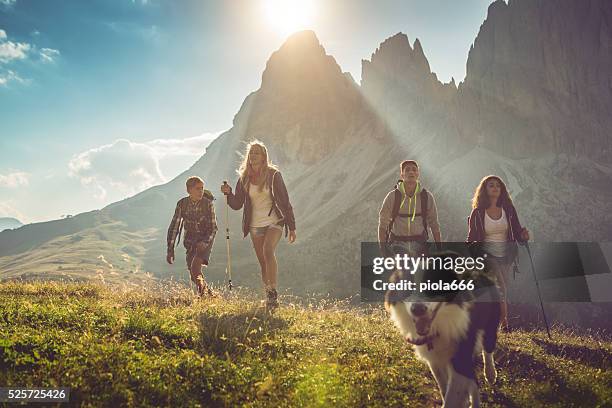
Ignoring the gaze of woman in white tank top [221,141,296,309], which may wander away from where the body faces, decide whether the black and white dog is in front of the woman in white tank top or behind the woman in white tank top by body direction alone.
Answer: in front

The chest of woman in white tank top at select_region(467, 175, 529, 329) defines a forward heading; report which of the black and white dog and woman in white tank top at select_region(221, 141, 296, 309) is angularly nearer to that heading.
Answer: the black and white dog

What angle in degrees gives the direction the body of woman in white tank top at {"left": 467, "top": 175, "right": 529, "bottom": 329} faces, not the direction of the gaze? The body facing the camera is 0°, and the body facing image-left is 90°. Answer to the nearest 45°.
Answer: approximately 0°

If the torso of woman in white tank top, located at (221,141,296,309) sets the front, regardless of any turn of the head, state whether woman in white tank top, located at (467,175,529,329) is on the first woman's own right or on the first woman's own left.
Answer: on the first woman's own left

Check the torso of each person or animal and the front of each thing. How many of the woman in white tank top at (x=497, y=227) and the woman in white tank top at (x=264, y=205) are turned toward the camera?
2

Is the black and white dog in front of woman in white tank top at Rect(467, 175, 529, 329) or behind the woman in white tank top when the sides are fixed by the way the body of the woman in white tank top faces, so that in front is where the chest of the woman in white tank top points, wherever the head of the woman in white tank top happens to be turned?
in front

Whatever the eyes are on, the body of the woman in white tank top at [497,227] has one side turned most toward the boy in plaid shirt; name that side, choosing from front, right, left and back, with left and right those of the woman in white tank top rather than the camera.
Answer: right

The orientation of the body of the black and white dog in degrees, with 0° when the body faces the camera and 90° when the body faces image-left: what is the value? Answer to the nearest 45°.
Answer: approximately 45°

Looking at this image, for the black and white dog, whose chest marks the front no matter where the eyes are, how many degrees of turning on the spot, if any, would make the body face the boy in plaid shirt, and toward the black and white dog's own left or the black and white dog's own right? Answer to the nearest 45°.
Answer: approximately 90° to the black and white dog's own right
